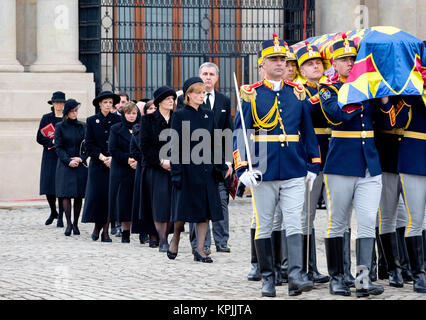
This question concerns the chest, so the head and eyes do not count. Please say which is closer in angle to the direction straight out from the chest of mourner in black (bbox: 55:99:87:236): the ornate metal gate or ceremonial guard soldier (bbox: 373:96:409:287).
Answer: the ceremonial guard soldier

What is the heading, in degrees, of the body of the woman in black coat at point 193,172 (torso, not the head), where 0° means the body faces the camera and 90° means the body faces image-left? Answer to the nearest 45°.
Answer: approximately 315°

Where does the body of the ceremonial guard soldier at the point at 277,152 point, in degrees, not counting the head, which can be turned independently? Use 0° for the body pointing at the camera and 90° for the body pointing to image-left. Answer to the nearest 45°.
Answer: approximately 315°

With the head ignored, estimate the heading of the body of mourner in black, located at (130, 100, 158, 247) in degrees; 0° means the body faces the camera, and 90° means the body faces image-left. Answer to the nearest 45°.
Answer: approximately 315°

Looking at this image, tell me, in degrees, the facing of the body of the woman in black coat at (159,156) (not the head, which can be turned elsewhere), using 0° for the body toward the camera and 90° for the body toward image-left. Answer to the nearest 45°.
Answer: approximately 315°
